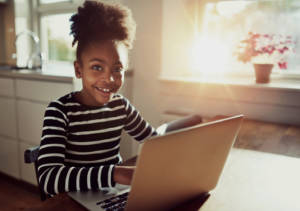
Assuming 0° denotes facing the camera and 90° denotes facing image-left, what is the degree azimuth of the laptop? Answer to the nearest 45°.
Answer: approximately 135°

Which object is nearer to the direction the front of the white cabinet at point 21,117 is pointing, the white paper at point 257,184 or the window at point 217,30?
the white paper

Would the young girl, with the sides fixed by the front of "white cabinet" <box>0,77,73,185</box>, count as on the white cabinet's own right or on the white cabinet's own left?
on the white cabinet's own left

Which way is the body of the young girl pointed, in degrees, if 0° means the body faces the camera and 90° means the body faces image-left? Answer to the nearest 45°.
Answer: approximately 315°

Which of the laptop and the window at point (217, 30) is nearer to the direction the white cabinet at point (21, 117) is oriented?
the laptop

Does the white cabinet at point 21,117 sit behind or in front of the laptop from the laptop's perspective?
in front

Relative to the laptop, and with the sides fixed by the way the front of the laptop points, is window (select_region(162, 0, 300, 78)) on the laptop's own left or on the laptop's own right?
on the laptop's own right

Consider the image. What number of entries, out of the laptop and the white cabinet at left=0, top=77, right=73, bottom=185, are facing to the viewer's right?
0

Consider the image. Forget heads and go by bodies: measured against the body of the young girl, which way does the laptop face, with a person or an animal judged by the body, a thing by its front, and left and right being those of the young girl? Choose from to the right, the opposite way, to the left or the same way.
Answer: the opposite way

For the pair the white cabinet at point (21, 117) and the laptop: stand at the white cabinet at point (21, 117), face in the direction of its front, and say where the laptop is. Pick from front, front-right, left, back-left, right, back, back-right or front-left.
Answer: front-left

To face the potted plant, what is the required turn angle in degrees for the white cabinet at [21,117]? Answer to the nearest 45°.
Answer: approximately 90° to its left

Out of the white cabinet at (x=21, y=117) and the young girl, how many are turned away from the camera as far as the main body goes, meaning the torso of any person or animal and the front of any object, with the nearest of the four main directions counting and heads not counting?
0
